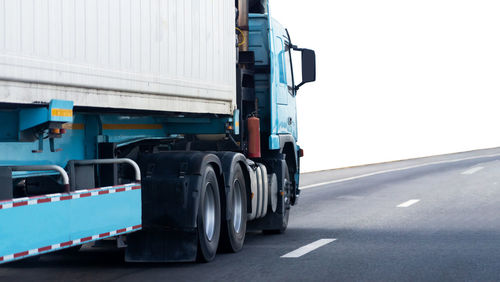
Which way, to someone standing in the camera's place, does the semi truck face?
facing away from the viewer and to the right of the viewer
